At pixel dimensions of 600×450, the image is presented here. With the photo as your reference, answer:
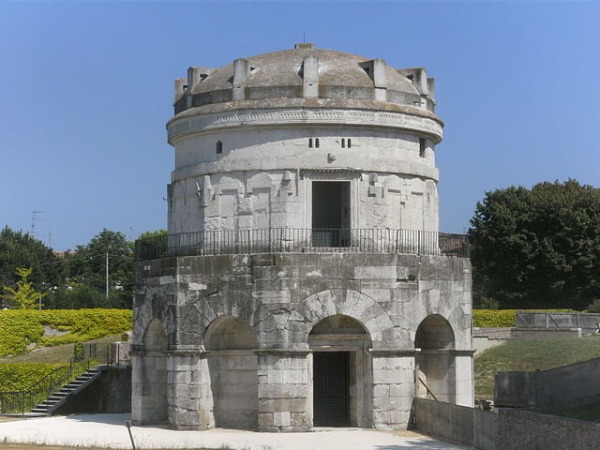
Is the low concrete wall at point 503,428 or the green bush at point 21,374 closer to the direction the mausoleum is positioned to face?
the low concrete wall

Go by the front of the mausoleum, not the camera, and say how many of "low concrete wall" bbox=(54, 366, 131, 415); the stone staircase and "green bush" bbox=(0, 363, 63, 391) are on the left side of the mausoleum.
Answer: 0

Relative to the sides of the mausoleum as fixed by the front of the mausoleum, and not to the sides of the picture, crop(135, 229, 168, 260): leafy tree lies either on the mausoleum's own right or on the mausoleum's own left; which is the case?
on the mausoleum's own right

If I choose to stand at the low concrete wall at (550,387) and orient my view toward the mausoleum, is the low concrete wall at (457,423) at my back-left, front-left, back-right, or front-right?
front-left

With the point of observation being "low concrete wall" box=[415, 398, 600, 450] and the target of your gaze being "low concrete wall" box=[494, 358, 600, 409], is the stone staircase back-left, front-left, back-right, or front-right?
front-left

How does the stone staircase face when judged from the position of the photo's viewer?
facing the viewer and to the left of the viewer

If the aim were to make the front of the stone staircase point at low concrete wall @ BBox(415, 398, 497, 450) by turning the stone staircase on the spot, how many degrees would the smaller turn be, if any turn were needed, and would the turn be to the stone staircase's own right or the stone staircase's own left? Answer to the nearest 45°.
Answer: approximately 90° to the stone staircase's own left

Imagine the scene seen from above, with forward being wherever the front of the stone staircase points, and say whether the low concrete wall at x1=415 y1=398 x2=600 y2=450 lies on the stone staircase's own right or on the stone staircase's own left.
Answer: on the stone staircase's own left

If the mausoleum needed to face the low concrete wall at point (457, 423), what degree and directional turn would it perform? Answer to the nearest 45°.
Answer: approximately 45° to its left

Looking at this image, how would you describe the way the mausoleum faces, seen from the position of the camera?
facing the viewer

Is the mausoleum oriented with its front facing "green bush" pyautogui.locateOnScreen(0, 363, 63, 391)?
no

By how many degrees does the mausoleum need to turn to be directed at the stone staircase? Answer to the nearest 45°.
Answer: approximately 135° to its right

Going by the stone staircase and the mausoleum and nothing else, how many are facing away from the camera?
0

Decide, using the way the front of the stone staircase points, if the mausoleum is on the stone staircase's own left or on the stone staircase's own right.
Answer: on the stone staircase's own left

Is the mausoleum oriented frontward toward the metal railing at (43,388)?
no

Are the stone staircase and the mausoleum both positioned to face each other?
no
